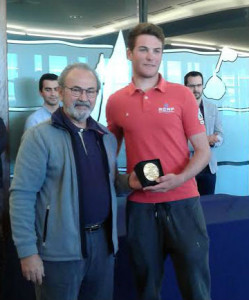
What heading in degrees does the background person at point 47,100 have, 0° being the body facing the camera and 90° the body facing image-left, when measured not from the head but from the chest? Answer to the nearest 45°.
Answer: approximately 315°

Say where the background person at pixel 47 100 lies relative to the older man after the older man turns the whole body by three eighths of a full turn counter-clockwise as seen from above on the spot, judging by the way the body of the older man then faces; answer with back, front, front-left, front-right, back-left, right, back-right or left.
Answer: front

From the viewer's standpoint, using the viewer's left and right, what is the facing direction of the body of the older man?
facing the viewer and to the right of the viewer

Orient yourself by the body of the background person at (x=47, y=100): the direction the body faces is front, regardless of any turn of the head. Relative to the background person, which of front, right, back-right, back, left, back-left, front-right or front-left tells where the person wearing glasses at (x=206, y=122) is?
front-left
